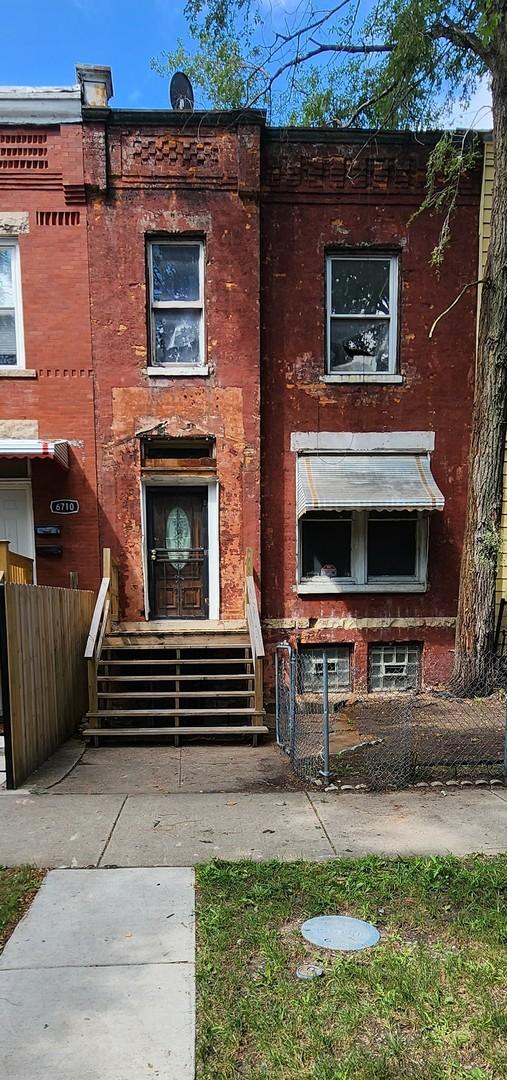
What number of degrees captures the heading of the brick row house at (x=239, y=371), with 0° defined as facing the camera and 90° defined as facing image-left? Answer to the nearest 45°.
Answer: approximately 0°

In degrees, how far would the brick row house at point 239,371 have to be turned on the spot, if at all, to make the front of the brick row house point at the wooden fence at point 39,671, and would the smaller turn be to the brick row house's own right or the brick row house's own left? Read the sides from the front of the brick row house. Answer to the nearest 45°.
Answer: approximately 45° to the brick row house's own right

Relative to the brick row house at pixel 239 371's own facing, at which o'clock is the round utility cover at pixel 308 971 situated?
The round utility cover is roughly at 12 o'clock from the brick row house.
